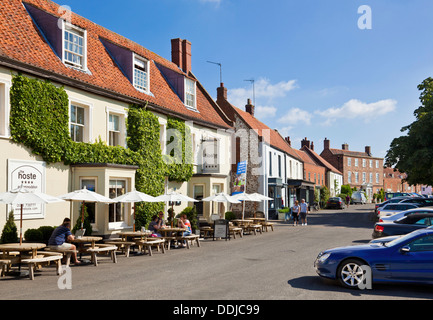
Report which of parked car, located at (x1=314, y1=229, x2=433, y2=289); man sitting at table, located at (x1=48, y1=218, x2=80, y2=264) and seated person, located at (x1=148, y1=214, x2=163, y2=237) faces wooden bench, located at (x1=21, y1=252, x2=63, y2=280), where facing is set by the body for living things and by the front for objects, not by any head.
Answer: the parked car

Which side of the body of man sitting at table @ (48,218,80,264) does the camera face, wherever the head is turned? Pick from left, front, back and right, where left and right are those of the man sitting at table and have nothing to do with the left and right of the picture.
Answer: right

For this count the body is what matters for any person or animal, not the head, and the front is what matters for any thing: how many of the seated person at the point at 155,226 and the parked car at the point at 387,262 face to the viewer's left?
1

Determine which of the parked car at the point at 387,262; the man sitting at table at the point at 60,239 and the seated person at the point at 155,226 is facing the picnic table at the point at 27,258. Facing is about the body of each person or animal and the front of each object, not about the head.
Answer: the parked car

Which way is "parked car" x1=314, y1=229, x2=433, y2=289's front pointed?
to the viewer's left

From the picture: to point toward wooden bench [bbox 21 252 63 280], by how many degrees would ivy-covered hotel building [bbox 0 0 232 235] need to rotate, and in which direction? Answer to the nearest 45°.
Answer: approximately 45° to its right

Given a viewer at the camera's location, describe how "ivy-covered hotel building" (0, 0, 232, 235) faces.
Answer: facing the viewer and to the right of the viewer

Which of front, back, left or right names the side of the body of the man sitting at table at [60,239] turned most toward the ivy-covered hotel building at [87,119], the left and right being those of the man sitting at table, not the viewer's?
left

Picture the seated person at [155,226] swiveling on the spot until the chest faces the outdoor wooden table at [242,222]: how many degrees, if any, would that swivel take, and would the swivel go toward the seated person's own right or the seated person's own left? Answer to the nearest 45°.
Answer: approximately 45° to the seated person's own left

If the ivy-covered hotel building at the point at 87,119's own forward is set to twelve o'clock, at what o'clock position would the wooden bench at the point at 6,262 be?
The wooden bench is roughly at 2 o'clock from the ivy-covered hotel building.

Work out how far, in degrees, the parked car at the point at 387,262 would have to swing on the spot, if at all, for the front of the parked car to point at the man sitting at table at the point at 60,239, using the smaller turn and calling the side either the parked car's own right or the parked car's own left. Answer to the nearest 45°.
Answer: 0° — it already faces them
